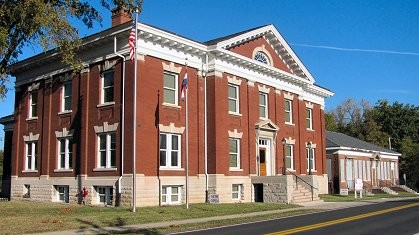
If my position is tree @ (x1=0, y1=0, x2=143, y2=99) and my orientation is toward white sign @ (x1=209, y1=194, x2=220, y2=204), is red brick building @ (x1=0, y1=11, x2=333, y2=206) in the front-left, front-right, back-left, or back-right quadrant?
front-left

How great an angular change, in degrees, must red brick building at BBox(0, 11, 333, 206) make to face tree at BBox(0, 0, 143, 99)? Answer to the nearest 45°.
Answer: approximately 90° to its right

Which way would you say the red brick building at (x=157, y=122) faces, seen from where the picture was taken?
facing the viewer and to the right of the viewer
